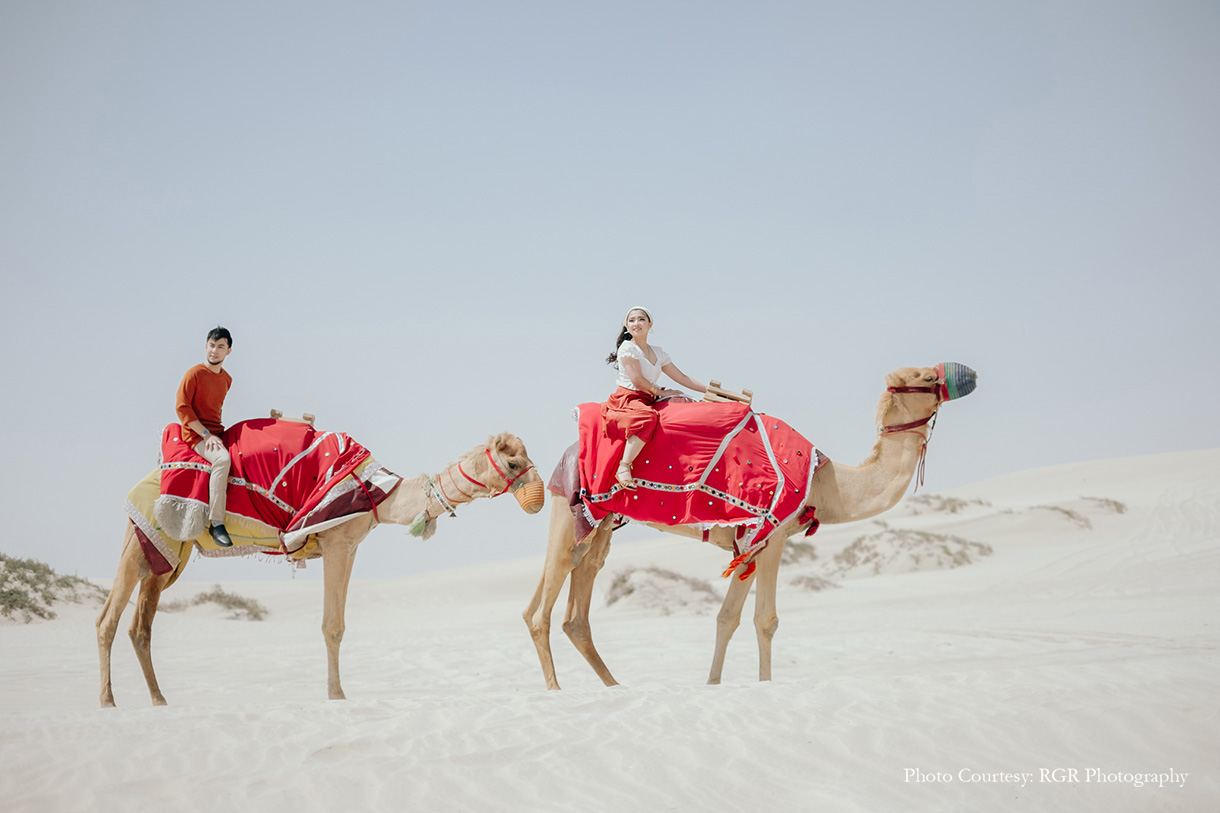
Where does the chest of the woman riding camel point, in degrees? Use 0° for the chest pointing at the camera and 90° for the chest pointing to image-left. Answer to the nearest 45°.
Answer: approximately 315°

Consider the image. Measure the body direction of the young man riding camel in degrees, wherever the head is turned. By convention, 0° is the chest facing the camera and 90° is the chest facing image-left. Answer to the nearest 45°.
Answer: approximately 315°

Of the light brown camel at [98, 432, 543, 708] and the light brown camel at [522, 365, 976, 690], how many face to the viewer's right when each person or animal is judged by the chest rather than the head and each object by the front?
2

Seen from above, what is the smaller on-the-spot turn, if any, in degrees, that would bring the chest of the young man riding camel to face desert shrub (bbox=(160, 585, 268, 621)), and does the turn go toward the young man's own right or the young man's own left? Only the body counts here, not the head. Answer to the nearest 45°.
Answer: approximately 135° to the young man's own left

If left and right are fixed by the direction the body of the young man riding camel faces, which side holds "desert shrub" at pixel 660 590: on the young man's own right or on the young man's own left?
on the young man's own left

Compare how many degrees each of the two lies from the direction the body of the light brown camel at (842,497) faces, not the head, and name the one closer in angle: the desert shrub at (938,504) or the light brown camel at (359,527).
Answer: the desert shrub

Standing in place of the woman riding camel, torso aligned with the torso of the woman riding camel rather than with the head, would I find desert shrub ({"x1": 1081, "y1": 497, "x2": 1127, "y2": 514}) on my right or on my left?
on my left

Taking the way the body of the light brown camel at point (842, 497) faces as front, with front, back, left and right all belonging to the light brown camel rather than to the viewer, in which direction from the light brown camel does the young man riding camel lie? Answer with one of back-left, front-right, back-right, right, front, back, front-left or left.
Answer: back

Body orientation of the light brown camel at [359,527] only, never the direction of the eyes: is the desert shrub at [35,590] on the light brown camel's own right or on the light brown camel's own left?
on the light brown camel's own left

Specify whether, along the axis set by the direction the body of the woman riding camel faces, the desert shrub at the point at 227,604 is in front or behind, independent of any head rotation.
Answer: behind

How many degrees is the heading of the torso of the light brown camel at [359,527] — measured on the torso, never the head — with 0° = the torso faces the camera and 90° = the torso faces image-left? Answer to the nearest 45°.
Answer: approximately 270°

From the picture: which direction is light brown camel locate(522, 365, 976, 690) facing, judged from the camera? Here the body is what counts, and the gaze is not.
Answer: to the viewer's right
